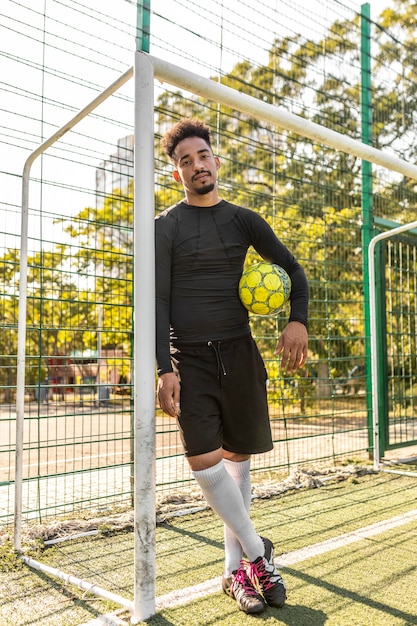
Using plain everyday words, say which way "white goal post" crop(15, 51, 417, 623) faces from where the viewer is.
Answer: facing the viewer and to the right of the viewer

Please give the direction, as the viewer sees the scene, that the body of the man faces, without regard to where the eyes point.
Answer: toward the camera
